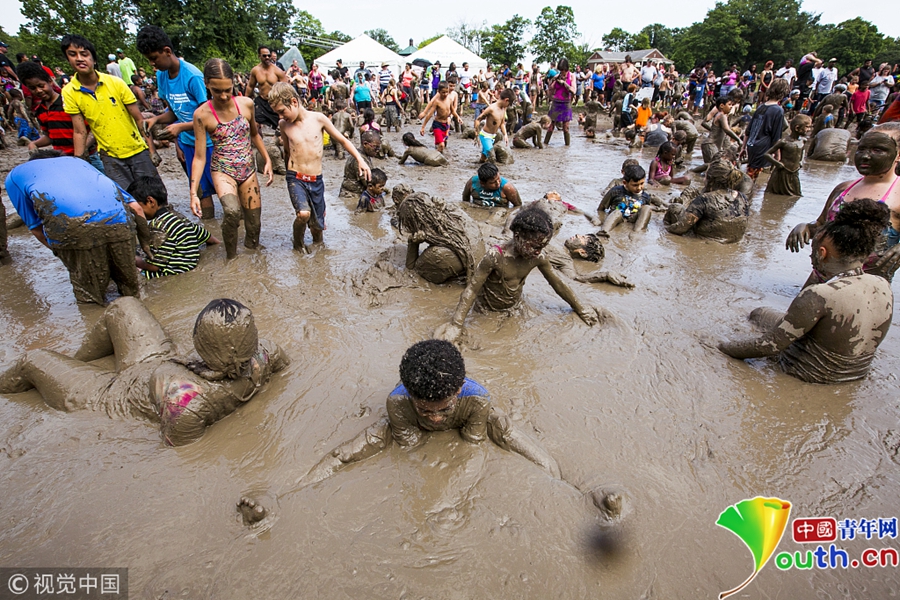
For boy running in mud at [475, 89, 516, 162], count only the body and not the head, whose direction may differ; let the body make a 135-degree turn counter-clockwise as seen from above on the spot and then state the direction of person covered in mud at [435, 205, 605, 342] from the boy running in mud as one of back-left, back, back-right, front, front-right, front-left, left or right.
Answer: back

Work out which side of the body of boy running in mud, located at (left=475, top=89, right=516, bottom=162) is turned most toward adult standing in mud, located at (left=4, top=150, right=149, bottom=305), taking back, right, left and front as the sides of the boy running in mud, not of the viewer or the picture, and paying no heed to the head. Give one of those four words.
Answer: right

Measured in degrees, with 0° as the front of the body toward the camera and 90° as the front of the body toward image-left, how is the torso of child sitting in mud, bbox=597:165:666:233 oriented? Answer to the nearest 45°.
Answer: approximately 0°

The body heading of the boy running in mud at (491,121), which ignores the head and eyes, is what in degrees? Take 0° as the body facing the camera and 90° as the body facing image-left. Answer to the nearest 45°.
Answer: approximately 315°

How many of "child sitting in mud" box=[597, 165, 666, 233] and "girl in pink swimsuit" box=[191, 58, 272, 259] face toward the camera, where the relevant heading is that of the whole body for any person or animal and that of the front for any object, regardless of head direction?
2

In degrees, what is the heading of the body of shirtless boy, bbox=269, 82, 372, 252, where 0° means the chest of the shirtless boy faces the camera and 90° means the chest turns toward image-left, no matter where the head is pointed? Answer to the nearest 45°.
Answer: approximately 0°

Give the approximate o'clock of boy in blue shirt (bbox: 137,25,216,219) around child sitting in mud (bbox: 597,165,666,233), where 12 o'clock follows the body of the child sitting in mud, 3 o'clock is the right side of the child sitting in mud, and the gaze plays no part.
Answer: The boy in blue shirt is roughly at 2 o'clock from the child sitting in mud.

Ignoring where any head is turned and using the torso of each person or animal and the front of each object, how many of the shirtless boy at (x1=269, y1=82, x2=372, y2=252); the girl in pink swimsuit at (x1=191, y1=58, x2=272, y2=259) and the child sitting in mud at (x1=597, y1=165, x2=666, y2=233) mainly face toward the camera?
3

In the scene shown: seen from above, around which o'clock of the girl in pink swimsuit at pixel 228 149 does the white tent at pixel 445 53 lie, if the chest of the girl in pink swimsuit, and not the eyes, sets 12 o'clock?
The white tent is roughly at 7 o'clock from the girl in pink swimsuit.
